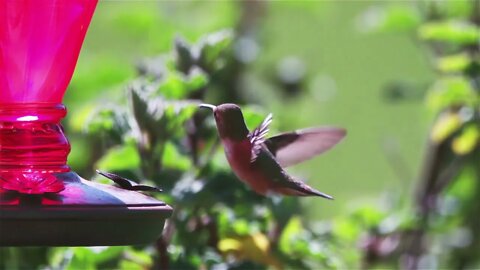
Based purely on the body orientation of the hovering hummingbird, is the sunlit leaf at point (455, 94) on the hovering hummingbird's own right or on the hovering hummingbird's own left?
on the hovering hummingbird's own right

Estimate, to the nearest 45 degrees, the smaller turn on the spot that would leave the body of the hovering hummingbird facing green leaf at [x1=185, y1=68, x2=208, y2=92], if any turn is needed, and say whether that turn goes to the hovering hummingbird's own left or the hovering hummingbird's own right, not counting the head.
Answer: approximately 45° to the hovering hummingbird's own right

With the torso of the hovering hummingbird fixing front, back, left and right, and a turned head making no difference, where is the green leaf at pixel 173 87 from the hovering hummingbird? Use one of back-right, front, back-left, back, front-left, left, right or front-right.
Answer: front-right

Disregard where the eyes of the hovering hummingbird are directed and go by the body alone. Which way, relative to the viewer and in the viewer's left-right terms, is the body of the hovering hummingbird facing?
facing to the left of the viewer

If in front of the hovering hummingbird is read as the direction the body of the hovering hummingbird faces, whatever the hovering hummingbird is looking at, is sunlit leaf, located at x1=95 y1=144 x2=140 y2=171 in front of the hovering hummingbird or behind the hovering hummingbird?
in front

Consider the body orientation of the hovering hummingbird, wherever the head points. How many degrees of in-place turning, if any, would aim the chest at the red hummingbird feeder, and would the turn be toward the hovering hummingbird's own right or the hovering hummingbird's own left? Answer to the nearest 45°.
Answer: approximately 45° to the hovering hummingbird's own left
